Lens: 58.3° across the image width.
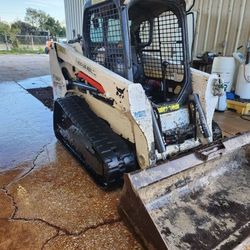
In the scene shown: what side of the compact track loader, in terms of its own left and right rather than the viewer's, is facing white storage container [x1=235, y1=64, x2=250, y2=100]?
left

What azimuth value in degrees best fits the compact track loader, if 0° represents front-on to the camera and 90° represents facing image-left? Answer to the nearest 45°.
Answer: approximately 315°

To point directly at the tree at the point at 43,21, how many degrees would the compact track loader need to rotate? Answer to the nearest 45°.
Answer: approximately 180°

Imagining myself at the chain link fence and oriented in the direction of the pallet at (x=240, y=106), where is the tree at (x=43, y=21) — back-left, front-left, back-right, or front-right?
back-left

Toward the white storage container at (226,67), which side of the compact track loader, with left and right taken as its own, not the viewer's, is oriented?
left

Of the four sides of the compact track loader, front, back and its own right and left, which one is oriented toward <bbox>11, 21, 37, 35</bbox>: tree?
back

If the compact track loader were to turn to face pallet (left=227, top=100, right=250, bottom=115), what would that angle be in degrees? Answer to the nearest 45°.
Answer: approximately 90° to its left

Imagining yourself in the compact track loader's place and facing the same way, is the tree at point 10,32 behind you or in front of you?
behind

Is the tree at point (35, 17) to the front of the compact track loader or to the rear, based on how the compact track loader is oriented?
to the rear

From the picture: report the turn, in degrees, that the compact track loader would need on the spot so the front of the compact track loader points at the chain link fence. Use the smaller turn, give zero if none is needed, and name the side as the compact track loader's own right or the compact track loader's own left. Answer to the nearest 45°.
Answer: approximately 180°
